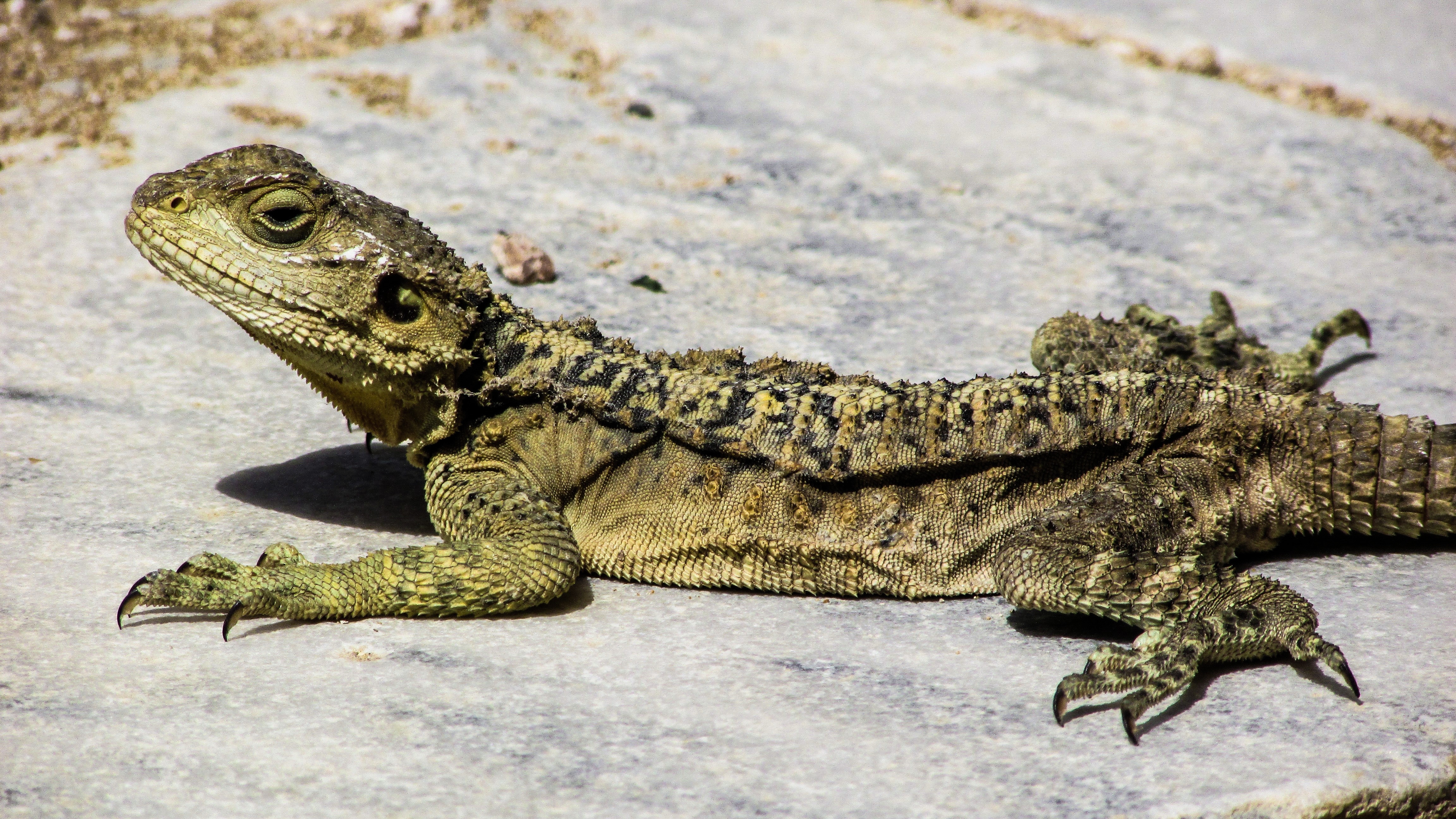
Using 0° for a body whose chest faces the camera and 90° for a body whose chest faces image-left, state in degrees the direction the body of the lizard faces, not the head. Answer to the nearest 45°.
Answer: approximately 90°

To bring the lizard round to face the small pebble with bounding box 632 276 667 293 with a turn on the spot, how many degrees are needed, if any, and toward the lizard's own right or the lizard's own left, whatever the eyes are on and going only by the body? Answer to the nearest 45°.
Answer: approximately 90° to the lizard's own right
